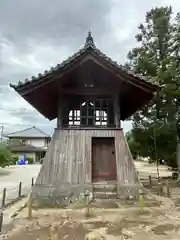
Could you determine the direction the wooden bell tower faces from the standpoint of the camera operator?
facing the viewer

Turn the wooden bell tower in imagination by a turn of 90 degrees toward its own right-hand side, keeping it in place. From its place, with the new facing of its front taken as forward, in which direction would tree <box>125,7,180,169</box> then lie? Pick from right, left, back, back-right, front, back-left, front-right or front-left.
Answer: back-right
